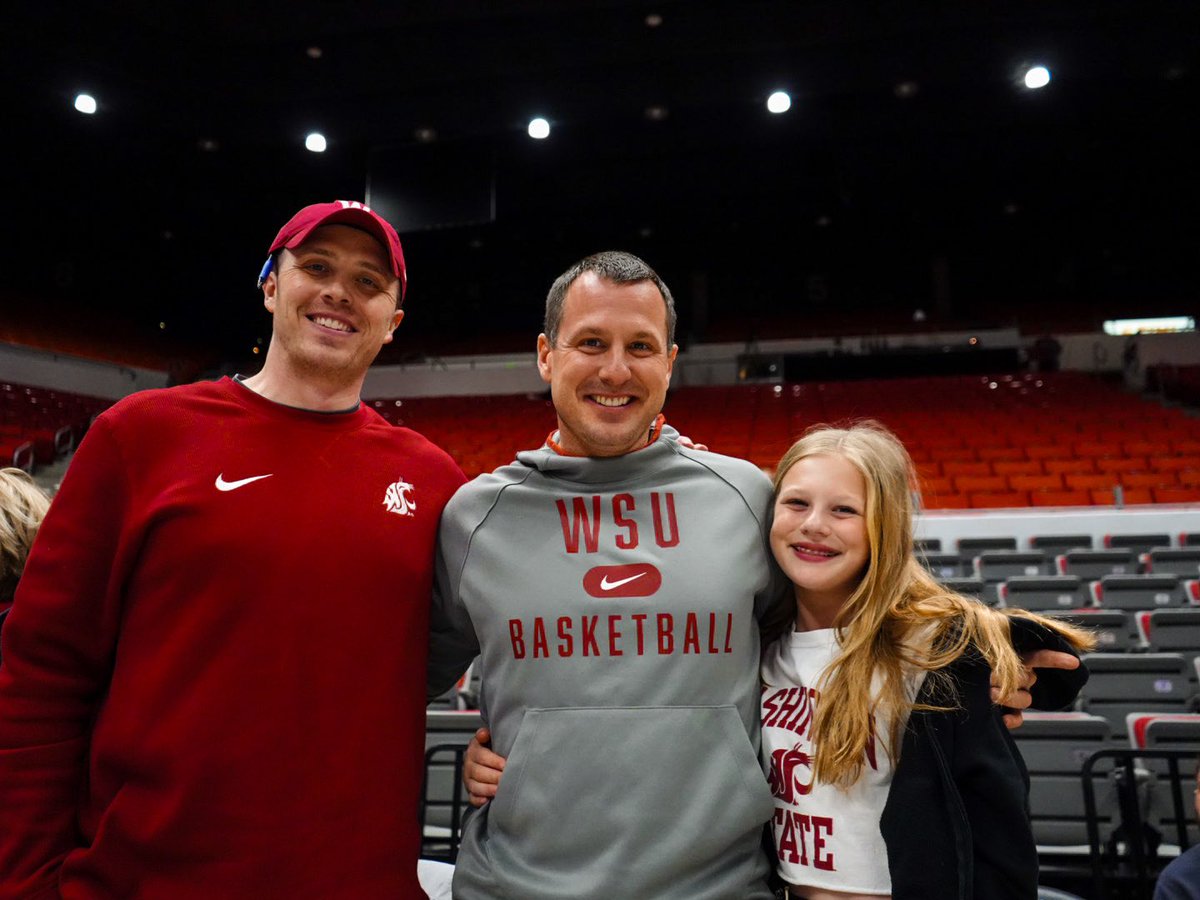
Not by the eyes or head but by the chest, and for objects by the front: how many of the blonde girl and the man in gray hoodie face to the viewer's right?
0

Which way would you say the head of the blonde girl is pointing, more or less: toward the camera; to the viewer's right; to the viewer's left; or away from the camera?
toward the camera

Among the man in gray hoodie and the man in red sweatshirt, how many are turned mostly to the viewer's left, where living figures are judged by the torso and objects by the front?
0

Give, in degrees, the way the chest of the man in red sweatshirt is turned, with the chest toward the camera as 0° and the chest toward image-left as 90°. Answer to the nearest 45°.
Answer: approximately 315°

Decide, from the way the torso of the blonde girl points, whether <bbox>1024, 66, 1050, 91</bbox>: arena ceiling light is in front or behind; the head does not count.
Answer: behind

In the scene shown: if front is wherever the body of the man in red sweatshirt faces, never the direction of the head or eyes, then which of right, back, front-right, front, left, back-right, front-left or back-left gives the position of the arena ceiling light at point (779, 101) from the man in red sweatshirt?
left

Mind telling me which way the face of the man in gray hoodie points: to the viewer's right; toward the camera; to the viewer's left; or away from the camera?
toward the camera

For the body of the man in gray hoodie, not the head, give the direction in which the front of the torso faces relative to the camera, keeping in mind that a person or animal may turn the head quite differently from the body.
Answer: toward the camera

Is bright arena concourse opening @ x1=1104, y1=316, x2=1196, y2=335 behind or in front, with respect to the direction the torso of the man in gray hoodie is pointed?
behind

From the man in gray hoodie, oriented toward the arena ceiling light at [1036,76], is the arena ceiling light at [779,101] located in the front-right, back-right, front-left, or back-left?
front-left
